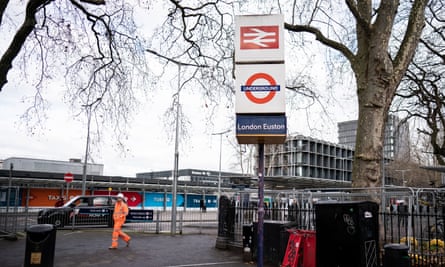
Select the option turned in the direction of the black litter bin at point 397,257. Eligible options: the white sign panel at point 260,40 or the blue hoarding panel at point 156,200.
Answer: the blue hoarding panel

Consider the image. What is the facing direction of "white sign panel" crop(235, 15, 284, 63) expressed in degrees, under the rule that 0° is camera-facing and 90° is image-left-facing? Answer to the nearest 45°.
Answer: approximately 0°

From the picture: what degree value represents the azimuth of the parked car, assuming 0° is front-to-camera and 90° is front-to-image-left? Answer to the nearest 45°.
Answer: approximately 90°

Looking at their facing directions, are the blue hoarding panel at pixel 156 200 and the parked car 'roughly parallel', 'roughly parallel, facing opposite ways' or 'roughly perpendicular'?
roughly perpendicular

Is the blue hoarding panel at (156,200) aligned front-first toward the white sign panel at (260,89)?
yes

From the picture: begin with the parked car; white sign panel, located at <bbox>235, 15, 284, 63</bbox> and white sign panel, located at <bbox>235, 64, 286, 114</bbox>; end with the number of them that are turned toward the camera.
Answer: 2

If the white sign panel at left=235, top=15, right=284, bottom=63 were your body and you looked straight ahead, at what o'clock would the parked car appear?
The parked car is roughly at 5 o'clock from the white sign panel.

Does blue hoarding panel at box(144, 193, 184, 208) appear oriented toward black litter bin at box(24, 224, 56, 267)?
yes
